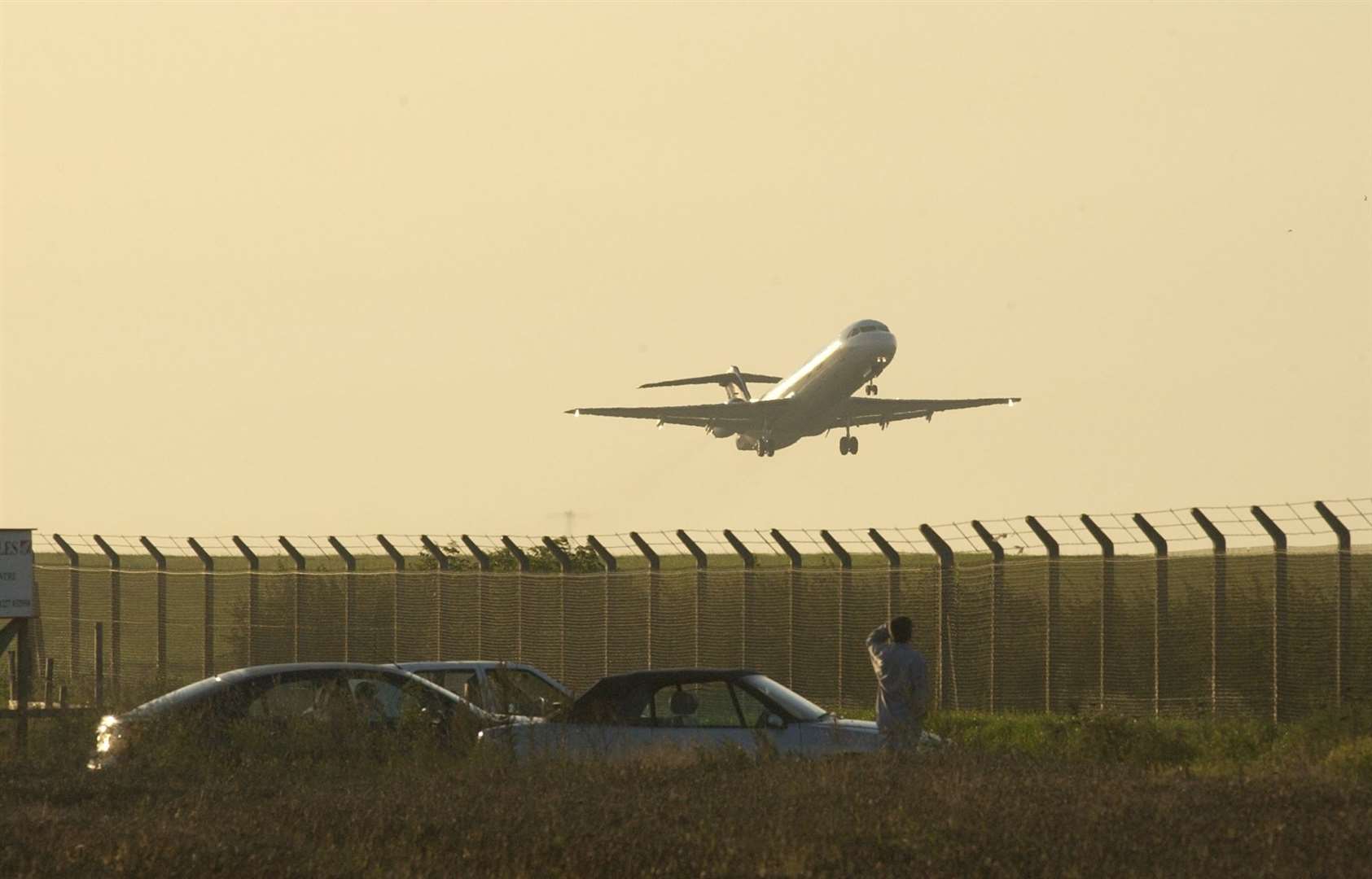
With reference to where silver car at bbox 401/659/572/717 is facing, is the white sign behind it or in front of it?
behind

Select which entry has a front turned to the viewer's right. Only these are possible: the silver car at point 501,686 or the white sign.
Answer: the silver car

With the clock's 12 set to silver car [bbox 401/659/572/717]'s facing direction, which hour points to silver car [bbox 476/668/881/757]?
silver car [bbox 476/668/881/757] is roughly at 2 o'clock from silver car [bbox 401/659/572/717].

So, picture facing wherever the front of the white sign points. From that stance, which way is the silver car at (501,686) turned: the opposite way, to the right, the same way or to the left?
to the left

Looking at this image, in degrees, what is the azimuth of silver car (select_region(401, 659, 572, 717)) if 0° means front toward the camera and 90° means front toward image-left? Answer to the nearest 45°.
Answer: approximately 270°

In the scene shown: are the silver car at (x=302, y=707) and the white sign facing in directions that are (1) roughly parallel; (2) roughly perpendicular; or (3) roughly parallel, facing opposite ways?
roughly perpendicular

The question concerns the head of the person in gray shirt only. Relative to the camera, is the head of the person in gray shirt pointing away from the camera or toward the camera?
away from the camera

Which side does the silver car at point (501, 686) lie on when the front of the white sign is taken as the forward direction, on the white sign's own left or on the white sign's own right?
on the white sign's own left

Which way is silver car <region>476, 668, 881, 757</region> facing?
to the viewer's right

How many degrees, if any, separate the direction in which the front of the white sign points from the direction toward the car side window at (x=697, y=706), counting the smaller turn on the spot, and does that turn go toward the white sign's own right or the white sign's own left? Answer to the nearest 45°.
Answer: approximately 45° to the white sign's own left

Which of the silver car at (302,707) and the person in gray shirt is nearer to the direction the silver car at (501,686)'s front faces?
the person in gray shirt
